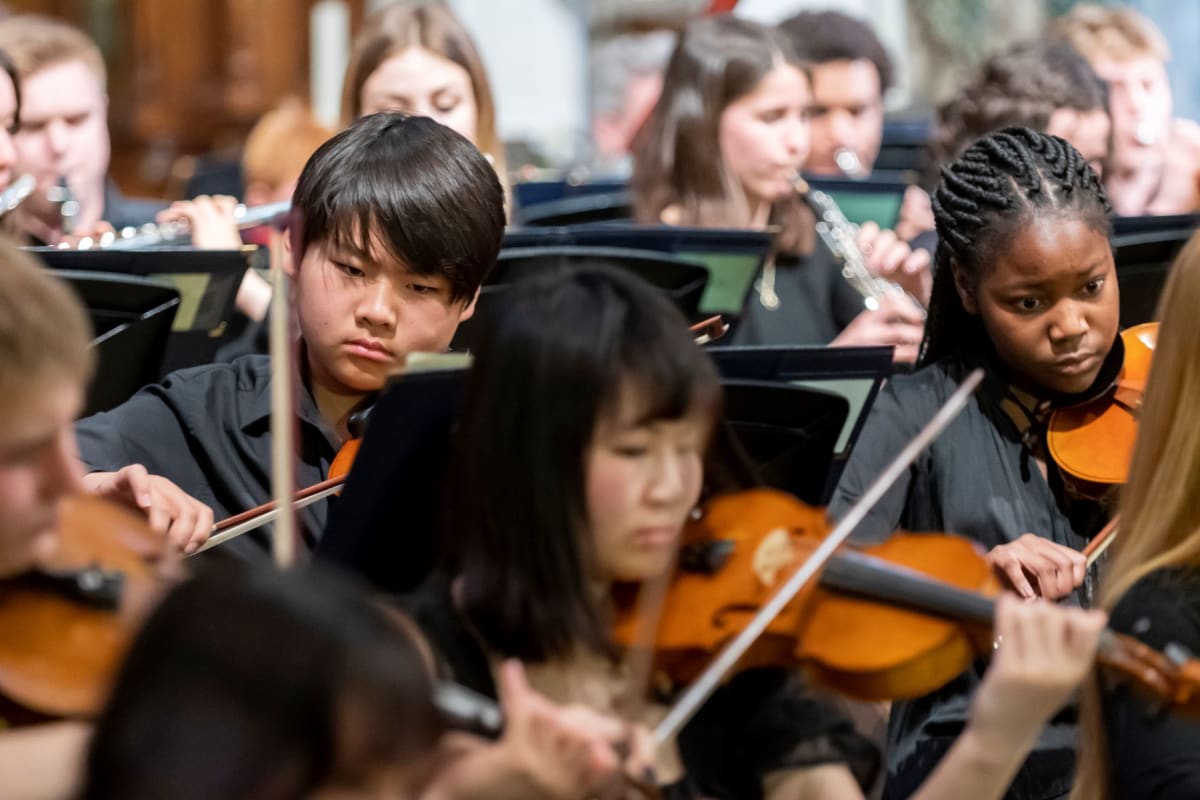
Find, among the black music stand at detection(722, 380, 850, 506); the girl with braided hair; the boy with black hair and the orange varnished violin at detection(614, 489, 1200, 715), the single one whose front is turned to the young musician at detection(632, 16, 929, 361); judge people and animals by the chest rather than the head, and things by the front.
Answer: the black music stand

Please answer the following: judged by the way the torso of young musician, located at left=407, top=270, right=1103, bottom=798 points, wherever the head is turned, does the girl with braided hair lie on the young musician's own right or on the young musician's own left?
on the young musician's own left

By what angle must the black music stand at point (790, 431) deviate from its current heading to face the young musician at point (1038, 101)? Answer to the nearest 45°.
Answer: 0° — it already faces them

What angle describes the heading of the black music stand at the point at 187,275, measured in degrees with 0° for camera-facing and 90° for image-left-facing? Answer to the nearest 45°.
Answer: approximately 180°

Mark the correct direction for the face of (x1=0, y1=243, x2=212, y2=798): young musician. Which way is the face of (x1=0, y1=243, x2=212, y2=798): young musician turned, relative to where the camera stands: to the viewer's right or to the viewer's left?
to the viewer's right

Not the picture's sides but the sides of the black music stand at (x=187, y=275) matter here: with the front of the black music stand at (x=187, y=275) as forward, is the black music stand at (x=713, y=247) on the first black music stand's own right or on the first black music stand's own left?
on the first black music stand's own right

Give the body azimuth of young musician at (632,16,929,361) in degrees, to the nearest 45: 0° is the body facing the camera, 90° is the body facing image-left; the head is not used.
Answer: approximately 315°

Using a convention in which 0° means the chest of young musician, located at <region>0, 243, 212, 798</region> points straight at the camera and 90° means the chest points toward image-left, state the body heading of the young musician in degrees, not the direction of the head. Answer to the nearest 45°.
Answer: approximately 270°
